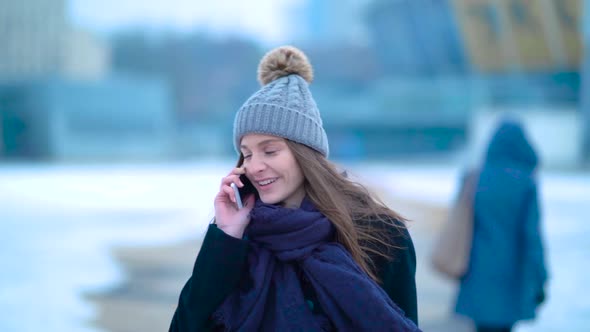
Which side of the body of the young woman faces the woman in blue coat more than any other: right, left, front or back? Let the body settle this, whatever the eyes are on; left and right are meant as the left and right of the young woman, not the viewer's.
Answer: back

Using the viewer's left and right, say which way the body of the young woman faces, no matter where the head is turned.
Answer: facing the viewer and to the left of the viewer

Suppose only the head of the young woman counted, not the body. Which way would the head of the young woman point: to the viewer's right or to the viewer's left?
to the viewer's left
